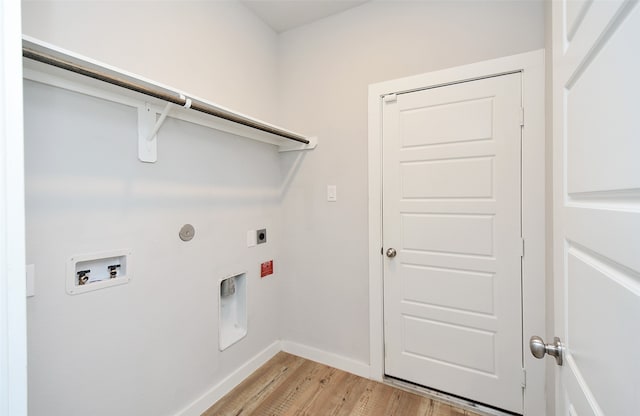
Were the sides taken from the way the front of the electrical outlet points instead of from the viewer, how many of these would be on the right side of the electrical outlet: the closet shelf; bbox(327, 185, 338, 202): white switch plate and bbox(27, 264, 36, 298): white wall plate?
2

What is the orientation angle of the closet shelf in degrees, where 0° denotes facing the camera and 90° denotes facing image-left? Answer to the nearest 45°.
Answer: approximately 315°

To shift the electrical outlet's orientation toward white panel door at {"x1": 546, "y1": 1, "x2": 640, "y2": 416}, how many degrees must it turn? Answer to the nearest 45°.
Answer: approximately 45° to its right

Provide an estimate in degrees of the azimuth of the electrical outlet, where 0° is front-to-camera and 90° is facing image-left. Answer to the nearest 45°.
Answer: approximately 315°

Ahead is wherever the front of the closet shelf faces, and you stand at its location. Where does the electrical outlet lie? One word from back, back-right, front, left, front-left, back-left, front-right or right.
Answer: left

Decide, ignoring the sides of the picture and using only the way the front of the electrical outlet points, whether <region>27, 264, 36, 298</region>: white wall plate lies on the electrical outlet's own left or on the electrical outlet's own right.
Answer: on the electrical outlet's own right

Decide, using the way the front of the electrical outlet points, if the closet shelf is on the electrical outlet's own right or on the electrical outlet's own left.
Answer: on the electrical outlet's own right

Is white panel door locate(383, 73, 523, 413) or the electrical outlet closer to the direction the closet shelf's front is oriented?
the white panel door

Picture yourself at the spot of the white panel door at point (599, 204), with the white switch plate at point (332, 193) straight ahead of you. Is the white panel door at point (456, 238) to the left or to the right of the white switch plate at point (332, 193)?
right

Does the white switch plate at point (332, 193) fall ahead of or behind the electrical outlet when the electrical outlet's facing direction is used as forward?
ahead

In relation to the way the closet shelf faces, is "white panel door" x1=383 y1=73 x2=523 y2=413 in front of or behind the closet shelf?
in front

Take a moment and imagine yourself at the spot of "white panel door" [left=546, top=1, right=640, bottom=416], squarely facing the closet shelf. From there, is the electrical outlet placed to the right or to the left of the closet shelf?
right
